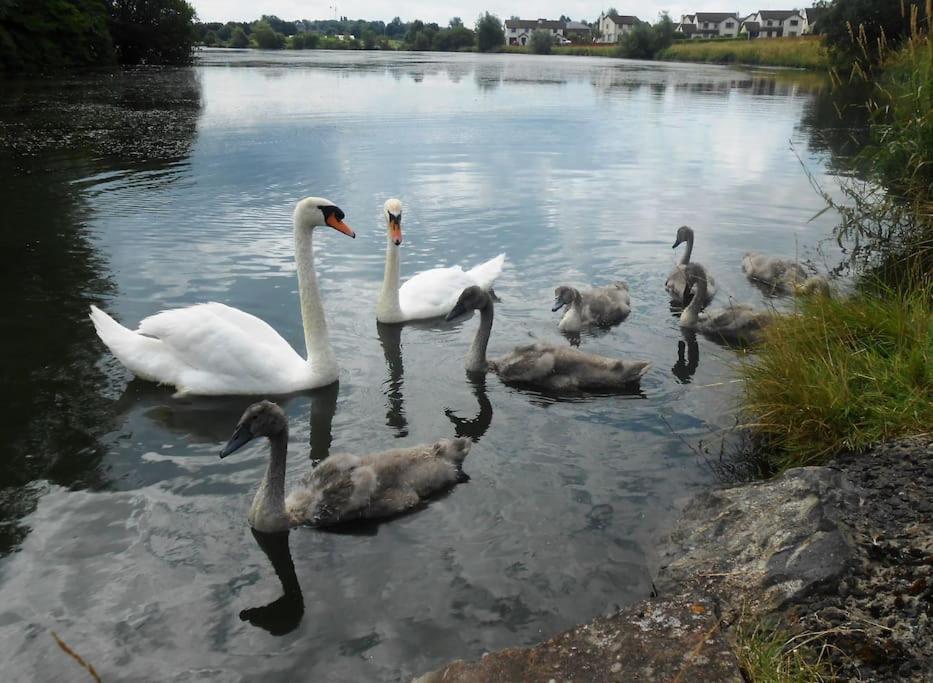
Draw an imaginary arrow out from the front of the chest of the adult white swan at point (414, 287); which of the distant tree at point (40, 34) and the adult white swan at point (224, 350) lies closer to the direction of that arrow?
the adult white swan

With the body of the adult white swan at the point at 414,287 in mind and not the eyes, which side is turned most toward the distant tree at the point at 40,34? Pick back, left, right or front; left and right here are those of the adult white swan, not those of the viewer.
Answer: right

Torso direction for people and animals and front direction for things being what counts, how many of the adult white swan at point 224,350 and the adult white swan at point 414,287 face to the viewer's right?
1

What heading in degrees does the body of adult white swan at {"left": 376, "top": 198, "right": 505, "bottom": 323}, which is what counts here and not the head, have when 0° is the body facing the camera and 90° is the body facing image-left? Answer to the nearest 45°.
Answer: approximately 45°

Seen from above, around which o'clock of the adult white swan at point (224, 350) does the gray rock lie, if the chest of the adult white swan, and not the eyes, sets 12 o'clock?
The gray rock is roughly at 2 o'clock from the adult white swan.

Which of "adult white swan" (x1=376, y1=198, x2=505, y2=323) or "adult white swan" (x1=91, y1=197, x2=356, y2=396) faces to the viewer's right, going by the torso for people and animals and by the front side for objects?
"adult white swan" (x1=91, y1=197, x2=356, y2=396)

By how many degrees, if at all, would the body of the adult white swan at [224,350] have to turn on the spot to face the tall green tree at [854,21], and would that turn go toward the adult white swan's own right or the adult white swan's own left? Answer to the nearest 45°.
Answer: approximately 45° to the adult white swan's own left

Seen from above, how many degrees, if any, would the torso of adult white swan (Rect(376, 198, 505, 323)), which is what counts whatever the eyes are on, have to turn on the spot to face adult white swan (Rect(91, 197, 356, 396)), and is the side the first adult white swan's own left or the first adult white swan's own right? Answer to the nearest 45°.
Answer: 0° — it already faces it

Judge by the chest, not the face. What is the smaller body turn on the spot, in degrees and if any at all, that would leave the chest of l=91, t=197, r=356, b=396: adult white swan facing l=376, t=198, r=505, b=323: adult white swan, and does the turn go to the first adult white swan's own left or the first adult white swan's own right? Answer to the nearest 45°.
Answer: approximately 45° to the first adult white swan's own left

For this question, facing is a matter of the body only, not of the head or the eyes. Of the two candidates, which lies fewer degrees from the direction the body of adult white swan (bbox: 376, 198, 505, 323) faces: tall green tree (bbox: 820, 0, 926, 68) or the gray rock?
the gray rock

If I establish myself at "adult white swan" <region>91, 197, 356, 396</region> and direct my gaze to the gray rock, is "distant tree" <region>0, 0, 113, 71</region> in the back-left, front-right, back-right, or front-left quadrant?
back-left

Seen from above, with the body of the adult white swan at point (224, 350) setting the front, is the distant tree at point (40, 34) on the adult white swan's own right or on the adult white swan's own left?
on the adult white swan's own left

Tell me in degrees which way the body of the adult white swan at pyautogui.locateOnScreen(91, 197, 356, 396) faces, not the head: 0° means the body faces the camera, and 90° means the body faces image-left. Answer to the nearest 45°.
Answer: approximately 270°
